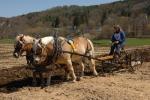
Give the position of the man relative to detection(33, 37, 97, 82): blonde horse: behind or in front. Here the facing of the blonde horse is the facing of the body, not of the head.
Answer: behind

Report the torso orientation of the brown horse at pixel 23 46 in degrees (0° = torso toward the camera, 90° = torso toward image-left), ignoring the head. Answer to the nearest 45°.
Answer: approximately 45°

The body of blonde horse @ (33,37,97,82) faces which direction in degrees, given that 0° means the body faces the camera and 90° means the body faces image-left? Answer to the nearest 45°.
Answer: approximately 45°

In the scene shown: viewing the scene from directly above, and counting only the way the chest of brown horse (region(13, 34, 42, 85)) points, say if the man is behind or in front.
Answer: behind

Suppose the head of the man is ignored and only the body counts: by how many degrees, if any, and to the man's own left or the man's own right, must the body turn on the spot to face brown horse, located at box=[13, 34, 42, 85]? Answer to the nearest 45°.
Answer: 0° — they already face it

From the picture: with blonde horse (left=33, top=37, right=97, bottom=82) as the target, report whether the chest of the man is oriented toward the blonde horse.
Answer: yes

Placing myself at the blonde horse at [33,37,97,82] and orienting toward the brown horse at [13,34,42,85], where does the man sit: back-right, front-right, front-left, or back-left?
back-right

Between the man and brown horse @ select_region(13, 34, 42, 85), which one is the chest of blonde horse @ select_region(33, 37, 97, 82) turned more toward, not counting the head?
the brown horse

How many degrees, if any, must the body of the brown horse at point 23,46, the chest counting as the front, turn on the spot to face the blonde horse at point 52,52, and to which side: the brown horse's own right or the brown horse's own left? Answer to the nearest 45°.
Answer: approximately 135° to the brown horse's own left

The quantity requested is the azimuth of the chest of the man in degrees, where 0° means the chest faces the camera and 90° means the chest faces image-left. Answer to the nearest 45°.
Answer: approximately 45°

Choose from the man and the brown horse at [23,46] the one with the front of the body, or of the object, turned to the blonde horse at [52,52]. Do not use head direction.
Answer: the man
